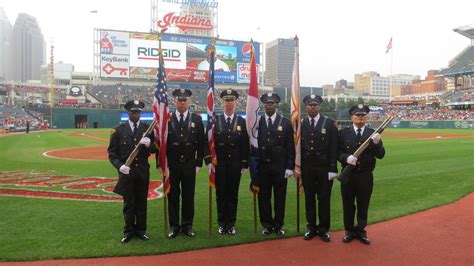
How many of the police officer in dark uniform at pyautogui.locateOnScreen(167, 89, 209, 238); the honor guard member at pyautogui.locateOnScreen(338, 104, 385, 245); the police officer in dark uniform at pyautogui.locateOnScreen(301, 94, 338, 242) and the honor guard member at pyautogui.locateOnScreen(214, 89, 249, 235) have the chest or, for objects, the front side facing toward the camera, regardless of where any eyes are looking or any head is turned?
4

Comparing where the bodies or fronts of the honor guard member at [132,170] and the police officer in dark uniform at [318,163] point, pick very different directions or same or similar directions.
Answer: same or similar directions

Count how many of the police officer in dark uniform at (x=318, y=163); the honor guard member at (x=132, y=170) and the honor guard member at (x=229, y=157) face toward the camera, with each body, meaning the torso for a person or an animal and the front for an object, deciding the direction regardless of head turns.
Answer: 3

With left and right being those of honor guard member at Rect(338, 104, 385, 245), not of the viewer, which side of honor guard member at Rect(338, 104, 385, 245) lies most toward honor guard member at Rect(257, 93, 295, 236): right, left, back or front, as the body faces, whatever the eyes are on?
right

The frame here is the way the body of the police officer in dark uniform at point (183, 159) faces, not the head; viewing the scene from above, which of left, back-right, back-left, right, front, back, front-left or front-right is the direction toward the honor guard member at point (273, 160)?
left

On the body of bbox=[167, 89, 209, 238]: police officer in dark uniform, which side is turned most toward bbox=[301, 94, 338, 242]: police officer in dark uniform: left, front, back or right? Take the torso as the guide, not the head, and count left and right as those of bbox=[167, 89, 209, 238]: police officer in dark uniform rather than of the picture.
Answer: left

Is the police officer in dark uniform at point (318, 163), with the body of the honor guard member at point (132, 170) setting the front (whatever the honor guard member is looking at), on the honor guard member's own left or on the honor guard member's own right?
on the honor guard member's own left

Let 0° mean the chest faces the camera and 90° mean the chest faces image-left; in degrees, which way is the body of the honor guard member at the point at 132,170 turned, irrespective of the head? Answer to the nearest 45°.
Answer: approximately 0°

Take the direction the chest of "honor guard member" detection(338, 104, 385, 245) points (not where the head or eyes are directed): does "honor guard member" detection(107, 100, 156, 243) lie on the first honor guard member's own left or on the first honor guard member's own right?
on the first honor guard member's own right
